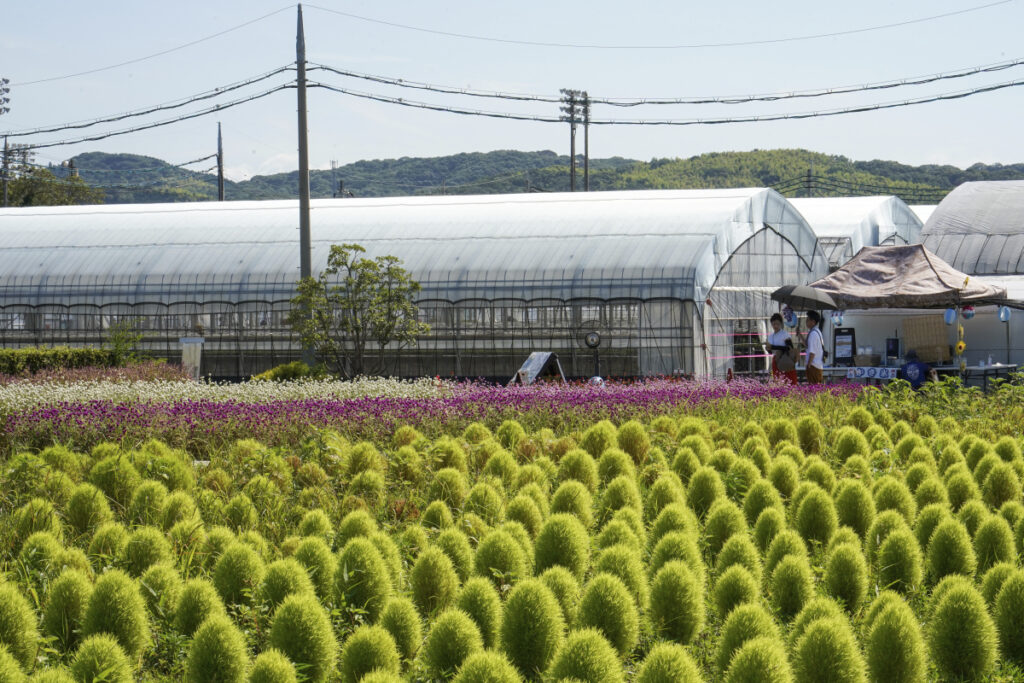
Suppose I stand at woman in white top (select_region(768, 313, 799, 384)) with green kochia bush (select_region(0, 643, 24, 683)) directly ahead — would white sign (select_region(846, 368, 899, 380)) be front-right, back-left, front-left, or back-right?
back-left

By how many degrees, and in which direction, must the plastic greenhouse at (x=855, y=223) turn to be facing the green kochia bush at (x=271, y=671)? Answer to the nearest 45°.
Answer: approximately 45° to its right

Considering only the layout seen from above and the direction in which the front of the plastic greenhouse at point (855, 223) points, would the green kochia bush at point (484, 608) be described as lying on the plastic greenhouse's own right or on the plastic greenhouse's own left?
on the plastic greenhouse's own right

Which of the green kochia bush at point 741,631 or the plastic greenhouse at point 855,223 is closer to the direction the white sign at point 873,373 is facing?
the green kochia bush

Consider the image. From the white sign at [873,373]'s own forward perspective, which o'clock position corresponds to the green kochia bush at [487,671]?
The green kochia bush is roughly at 12 o'clock from the white sign.

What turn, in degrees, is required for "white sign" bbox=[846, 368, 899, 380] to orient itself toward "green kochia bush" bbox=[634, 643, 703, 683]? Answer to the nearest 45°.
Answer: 0° — it already faces it

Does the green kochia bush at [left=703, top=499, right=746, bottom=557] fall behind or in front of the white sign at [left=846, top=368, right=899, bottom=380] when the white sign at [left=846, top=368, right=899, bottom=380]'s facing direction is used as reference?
in front

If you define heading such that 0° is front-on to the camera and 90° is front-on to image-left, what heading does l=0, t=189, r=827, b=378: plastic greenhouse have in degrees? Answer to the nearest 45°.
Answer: approximately 315°
